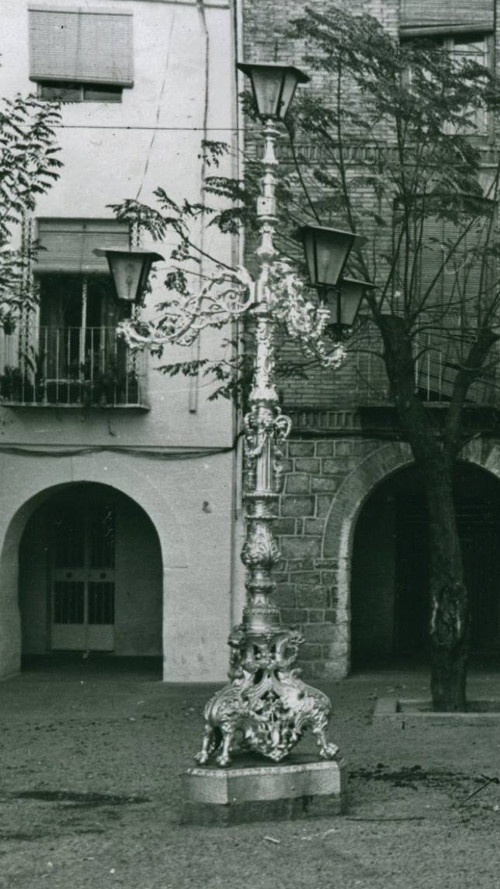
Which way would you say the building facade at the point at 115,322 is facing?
toward the camera

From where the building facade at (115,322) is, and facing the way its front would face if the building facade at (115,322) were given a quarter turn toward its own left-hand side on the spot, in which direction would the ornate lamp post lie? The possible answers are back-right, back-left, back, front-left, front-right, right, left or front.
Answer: right

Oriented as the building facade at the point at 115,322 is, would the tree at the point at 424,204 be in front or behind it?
in front
